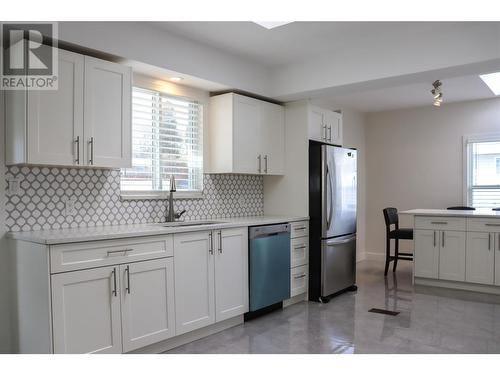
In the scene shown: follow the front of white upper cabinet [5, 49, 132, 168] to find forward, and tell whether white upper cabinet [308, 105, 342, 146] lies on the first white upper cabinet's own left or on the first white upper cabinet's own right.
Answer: on the first white upper cabinet's own left

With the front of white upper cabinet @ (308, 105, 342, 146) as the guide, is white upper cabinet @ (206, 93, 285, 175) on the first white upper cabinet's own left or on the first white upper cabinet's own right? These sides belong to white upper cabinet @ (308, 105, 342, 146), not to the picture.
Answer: on the first white upper cabinet's own right

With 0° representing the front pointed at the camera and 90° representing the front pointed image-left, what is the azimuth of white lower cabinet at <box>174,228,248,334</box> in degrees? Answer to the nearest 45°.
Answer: approximately 315°

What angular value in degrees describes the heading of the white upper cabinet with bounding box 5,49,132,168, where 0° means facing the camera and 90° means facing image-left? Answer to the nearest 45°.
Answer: approximately 315°

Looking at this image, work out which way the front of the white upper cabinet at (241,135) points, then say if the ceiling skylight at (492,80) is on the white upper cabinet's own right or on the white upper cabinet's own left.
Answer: on the white upper cabinet's own left

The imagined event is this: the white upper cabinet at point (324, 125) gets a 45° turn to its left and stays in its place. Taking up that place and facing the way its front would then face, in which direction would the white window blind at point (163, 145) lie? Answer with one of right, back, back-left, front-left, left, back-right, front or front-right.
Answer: back-right

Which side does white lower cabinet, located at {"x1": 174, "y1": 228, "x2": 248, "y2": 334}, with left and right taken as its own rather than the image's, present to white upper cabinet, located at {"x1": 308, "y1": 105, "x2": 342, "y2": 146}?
left

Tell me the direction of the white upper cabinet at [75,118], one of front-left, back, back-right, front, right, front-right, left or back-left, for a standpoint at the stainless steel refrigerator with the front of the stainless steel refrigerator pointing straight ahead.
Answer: right

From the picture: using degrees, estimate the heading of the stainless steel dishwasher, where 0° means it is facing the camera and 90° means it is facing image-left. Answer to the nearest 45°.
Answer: approximately 315°

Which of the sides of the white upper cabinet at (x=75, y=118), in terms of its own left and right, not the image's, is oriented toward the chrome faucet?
left
